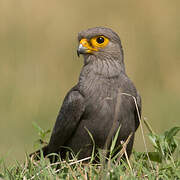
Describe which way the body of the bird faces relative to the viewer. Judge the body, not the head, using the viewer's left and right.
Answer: facing the viewer and to the right of the viewer
